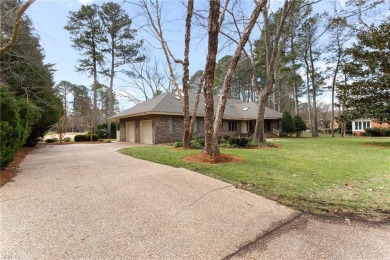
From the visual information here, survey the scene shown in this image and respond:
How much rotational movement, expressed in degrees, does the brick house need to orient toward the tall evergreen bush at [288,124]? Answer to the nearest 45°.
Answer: approximately 90° to its left

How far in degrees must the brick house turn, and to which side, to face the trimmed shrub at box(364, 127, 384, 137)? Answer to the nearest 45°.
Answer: approximately 45° to its left

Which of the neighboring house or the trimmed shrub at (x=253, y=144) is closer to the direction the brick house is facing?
the trimmed shrub

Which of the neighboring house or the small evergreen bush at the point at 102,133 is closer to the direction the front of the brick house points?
the neighboring house

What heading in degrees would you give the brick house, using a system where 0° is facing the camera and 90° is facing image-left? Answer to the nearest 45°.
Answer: approximately 315°

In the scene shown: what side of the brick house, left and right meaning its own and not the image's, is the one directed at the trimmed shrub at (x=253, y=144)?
front

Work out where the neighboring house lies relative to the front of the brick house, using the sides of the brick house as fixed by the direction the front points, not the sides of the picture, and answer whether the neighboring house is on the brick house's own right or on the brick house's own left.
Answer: on the brick house's own left
